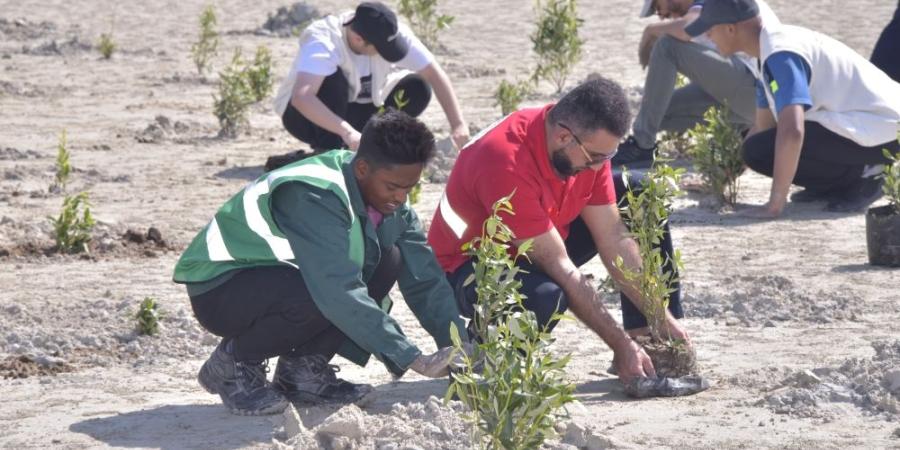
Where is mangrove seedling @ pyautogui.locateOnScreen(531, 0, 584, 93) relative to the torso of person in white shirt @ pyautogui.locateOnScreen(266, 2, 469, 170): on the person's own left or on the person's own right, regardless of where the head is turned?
on the person's own left

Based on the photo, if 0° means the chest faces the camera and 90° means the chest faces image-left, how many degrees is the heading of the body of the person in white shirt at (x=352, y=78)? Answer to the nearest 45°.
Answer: approximately 315°

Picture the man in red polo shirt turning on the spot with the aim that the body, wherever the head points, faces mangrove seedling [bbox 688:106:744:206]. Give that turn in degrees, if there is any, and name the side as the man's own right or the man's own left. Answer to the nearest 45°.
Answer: approximately 135° to the man's own left

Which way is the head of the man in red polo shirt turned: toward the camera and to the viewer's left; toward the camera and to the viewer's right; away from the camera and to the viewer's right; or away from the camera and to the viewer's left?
toward the camera and to the viewer's right
